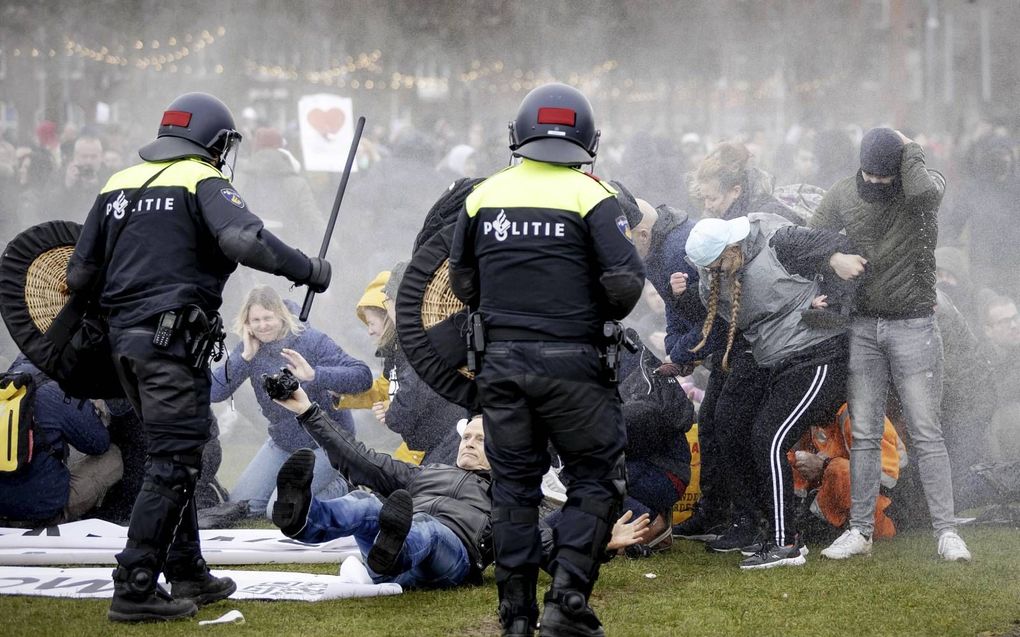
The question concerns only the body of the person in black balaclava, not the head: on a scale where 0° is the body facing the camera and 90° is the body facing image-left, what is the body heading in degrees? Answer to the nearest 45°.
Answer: approximately 0°

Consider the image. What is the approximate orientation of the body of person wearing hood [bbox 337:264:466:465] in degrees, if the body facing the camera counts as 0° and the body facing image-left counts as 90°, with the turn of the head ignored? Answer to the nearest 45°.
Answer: approximately 90°

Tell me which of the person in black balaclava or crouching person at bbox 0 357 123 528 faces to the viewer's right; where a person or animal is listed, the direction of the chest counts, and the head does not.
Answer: the crouching person

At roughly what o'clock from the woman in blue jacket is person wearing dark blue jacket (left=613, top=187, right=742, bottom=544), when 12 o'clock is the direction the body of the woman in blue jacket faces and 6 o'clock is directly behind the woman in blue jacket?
The person wearing dark blue jacket is roughly at 10 o'clock from the woman in blue jacket.

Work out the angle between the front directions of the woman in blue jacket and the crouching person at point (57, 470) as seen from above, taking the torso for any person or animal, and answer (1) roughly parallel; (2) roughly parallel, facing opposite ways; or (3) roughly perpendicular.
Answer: roughly perpendicular

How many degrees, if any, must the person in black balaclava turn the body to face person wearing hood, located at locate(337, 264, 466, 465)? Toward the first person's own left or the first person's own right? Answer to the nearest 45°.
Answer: approximately 90° to the first person's own right

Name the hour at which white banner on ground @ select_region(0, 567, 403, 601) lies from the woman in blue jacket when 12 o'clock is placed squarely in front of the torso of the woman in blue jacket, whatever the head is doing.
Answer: The white banner on ground is roughly at 12 o'clock from the woman in blue jacket.

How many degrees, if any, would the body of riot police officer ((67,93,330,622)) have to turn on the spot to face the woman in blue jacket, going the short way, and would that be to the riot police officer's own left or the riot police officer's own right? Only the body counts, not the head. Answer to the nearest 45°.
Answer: approximately 45° to the riot police officer's own left

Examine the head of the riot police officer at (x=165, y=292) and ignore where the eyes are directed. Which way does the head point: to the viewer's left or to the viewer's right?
to the viewer's right

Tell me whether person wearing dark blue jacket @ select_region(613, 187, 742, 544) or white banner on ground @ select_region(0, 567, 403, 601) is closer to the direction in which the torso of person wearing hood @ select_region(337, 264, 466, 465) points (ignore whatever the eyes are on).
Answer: the white banner on ground

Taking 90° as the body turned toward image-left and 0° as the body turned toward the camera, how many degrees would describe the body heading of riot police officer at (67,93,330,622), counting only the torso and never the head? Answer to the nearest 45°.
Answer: approximately 225°

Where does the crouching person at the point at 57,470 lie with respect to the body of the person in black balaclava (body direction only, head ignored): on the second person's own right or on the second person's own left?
on the second person's own right

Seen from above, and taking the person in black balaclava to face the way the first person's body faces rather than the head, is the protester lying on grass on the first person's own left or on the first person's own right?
on the first person's own right

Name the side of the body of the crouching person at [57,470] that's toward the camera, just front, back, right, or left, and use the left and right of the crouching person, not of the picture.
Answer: right
